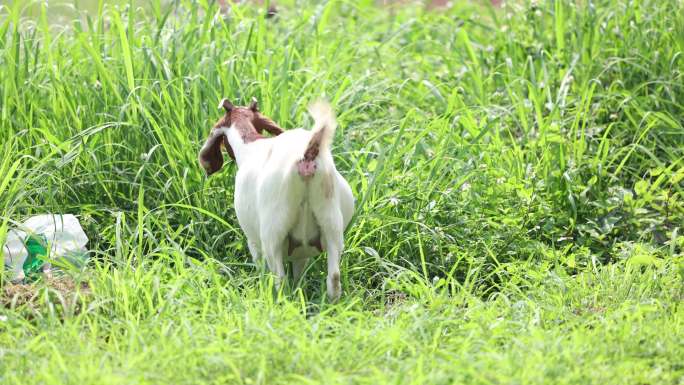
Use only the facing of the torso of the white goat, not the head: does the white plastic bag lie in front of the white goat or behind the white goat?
in front

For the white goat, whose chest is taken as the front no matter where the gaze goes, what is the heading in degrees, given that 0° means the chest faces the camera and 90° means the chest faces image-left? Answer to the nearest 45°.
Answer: approximately 135°
